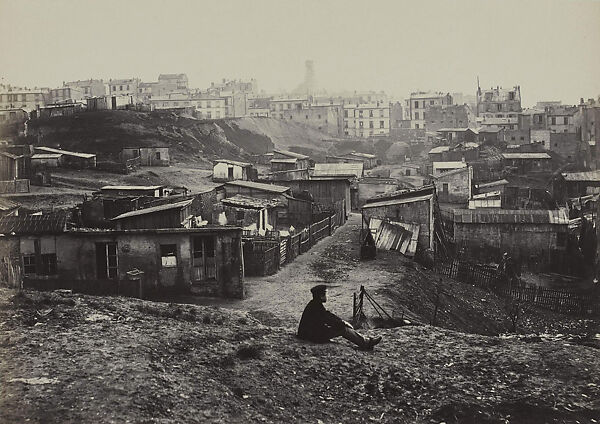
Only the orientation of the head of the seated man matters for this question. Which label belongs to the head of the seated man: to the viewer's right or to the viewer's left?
to the viewer's right

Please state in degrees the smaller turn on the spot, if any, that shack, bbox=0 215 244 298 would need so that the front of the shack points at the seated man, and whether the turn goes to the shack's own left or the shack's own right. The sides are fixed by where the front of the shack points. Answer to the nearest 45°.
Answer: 0° — it already faces them

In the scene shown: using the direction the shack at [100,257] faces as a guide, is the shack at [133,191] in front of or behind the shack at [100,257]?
behind

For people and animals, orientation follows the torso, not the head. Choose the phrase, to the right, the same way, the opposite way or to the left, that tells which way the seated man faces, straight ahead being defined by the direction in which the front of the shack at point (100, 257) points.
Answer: to the left

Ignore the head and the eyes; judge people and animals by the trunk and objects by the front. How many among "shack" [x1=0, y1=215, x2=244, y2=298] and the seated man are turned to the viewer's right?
1

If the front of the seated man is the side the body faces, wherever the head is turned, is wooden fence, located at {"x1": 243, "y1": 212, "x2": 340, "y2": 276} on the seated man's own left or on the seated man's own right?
on the seated man's own left

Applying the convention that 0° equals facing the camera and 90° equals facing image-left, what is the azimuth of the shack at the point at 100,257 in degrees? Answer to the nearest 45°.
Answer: approximately 0°

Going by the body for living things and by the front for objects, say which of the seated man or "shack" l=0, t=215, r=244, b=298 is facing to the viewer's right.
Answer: the seated man

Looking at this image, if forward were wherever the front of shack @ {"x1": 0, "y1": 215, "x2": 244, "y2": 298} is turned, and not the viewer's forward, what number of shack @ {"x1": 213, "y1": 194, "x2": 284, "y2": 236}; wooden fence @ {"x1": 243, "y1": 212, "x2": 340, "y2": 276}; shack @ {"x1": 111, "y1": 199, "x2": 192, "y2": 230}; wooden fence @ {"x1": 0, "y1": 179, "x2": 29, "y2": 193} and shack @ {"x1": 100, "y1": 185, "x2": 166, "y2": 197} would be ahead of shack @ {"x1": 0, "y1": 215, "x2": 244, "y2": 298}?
0

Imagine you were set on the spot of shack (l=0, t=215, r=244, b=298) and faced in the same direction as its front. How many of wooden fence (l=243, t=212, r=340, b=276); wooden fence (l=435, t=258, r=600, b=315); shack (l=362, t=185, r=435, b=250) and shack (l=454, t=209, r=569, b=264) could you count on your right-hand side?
0

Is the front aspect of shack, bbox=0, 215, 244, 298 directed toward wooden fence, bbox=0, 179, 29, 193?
no

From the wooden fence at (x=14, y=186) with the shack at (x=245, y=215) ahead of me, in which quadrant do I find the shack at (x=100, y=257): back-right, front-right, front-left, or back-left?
front-right

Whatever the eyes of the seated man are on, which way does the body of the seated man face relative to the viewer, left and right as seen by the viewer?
facing to the right of the viewer
